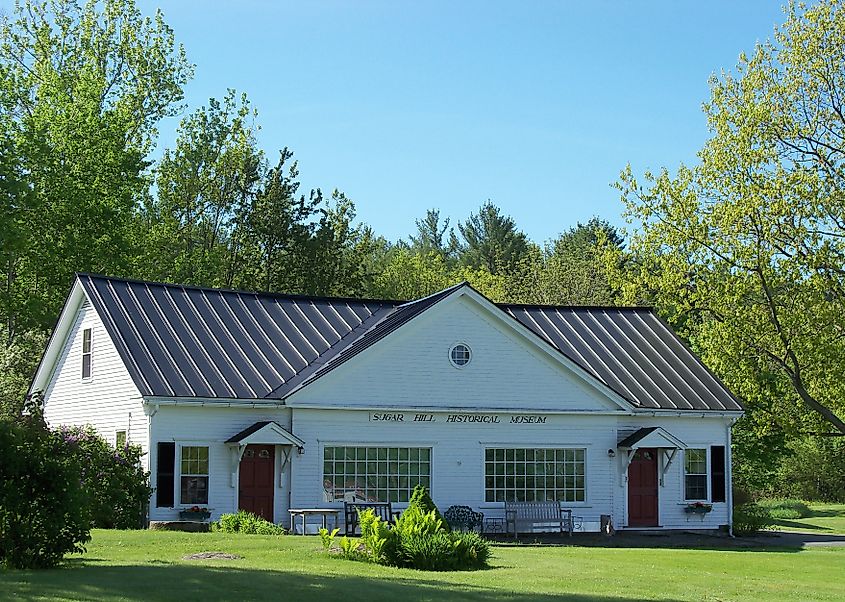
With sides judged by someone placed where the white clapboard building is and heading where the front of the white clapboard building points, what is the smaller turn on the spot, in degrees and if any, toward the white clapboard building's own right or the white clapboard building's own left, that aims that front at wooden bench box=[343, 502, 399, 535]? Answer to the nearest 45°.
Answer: approximately 45° to the white clapboard building's own right

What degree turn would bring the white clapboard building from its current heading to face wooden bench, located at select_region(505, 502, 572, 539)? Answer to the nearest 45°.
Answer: approximately 45° to its left

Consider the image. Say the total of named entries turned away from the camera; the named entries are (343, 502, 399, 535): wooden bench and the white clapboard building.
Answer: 0

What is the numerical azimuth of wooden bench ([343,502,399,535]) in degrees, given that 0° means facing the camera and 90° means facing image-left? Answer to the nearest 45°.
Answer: approximately 315°

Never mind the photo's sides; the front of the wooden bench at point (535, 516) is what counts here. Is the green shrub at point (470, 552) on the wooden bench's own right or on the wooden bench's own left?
on the wooden bench's own right

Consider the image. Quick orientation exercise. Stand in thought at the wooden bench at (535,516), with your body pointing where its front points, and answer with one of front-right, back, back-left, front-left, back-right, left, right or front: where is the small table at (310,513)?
right

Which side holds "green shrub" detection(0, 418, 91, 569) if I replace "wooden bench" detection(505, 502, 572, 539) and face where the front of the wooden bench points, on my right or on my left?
on my right

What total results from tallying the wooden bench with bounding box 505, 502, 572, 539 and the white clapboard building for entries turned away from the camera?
0

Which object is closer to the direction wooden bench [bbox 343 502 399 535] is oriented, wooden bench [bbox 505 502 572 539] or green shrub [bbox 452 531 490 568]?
the green shrub

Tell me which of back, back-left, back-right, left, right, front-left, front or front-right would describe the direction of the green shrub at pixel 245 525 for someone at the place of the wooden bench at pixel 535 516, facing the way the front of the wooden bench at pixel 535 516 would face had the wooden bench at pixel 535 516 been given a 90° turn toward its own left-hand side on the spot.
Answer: back

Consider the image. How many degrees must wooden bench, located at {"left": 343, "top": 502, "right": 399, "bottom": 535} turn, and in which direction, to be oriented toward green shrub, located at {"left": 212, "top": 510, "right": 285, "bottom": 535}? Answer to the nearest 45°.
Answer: approximately 135° to its right

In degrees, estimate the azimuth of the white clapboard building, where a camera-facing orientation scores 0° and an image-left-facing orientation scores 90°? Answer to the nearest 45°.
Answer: approximately 315°
